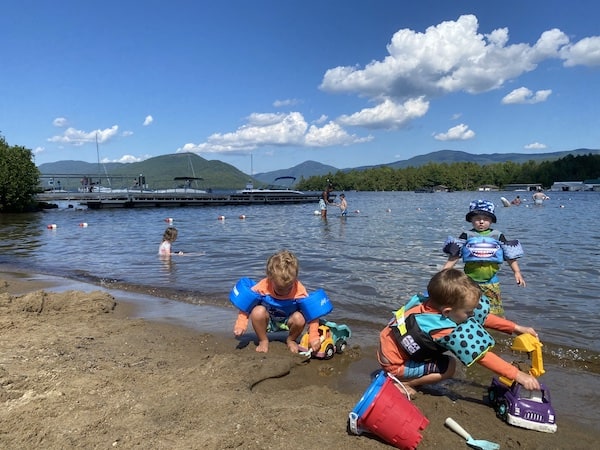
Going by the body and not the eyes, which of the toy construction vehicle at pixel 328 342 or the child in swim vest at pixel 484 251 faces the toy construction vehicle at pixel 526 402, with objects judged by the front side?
the child in swim vest

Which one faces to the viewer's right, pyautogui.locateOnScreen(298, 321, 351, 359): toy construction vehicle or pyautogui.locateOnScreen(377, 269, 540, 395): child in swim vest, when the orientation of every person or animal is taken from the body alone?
the child in swim vest

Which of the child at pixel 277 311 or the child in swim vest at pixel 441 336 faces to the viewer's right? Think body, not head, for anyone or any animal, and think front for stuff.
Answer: the child in swim vest

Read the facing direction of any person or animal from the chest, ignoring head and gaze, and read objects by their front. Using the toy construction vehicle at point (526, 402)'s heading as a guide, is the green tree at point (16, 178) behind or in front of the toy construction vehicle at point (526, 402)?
behind

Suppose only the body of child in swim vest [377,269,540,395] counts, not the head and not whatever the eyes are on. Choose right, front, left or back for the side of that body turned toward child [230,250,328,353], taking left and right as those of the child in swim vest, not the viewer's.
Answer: back

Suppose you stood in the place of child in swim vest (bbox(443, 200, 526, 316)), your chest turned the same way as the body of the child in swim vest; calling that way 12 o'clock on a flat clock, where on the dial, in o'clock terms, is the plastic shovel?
The plastic shovel is roughly at 12 o'clock from the child in swim vest.

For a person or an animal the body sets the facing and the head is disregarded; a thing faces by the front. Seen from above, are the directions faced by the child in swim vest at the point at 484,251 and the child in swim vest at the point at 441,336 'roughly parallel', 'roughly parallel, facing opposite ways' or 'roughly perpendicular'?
roughly perpendicular

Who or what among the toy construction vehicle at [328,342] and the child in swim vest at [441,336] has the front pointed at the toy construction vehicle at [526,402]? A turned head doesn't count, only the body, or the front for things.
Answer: the child in swim vest

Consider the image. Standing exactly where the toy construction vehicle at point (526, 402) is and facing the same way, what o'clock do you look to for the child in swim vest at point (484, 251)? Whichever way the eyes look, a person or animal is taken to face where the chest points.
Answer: The child in swim vest is roughly at 7 o'clock from the toy construction vehicle.

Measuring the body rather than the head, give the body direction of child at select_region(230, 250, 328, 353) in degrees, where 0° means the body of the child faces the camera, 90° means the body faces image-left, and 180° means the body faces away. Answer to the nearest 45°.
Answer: approximately 0°

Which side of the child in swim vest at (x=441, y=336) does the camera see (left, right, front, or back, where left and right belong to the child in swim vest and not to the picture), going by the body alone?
right
